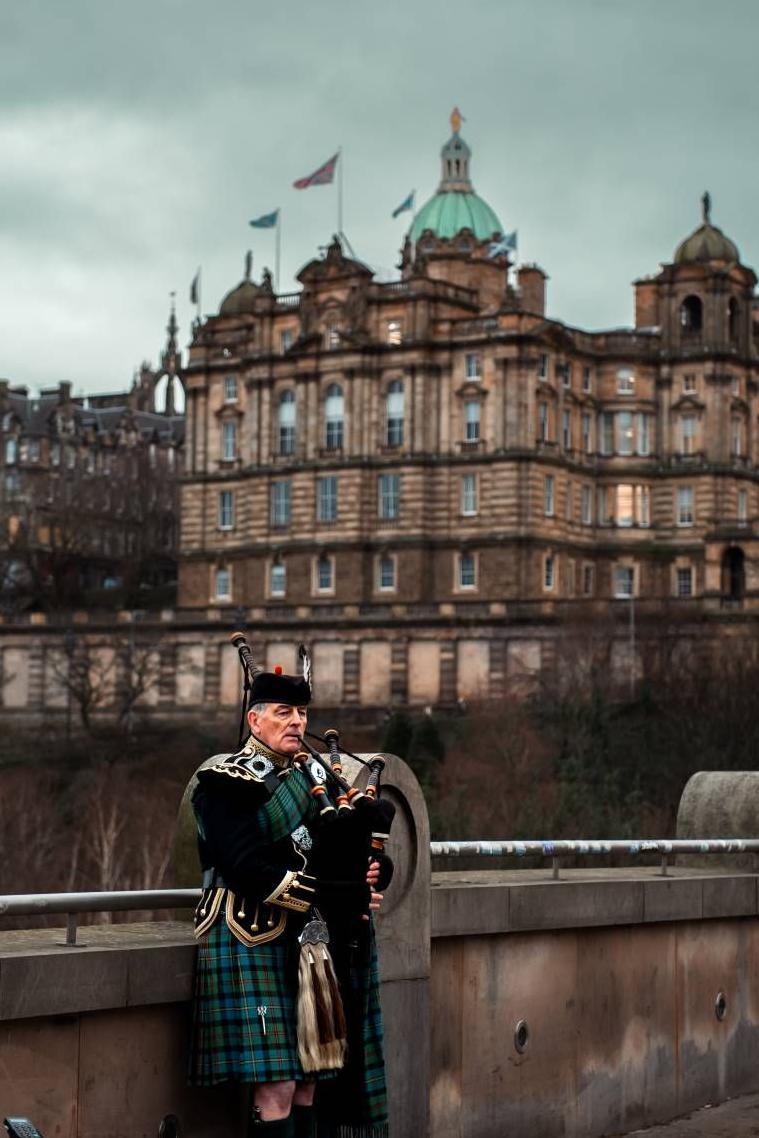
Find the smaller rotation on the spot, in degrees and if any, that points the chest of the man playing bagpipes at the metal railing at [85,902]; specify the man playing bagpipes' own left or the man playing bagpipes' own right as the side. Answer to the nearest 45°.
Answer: approximately 135° to the man playing bagpipes' own right

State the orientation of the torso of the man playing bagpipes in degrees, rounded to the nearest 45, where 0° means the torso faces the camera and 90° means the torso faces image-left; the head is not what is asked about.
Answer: approximately 315°
